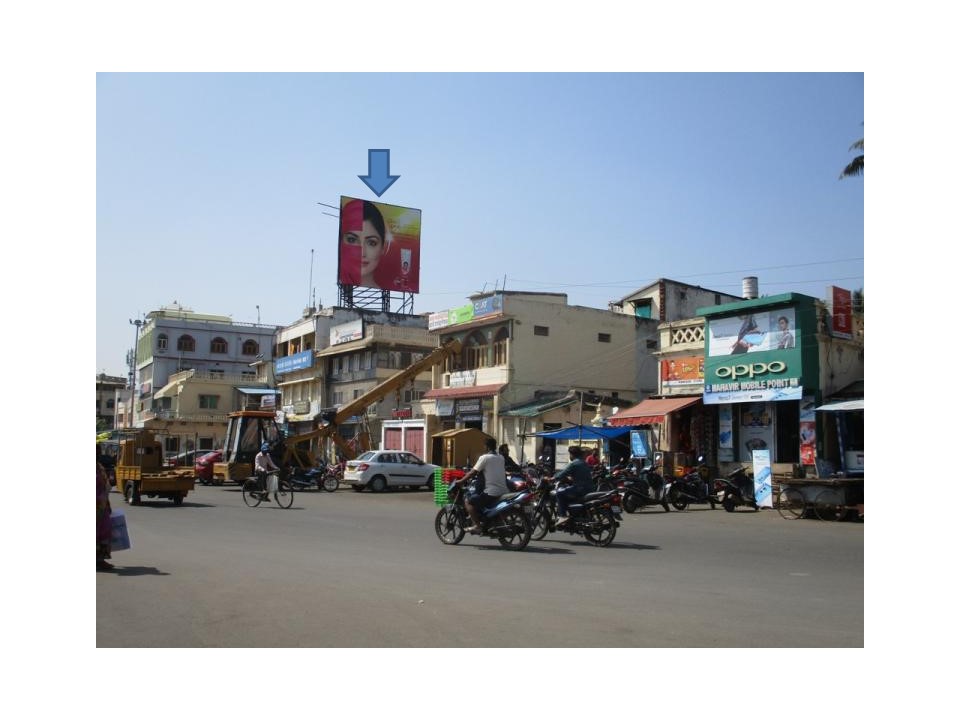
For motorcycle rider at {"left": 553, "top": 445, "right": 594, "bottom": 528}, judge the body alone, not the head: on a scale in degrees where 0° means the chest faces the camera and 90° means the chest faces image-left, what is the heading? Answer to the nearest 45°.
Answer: approximately 90°

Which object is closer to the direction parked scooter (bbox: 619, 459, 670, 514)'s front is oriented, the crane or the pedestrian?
the crane

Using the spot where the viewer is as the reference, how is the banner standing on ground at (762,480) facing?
facing the viewer

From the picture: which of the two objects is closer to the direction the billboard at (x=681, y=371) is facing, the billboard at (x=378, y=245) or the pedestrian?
the pedestrian

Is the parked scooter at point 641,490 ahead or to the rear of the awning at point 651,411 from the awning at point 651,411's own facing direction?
ahead
